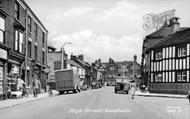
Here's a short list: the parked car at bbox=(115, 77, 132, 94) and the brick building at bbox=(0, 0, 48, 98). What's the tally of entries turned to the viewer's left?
0

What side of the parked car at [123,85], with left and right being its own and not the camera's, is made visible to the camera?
front

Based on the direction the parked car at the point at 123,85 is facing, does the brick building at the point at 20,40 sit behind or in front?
in front

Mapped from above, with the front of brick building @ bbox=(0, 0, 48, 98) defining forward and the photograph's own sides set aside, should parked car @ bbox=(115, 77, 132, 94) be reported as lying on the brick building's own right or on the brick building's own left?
on the brick building's own left

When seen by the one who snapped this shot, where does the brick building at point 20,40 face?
facing the viewer and to the right of the viewer
